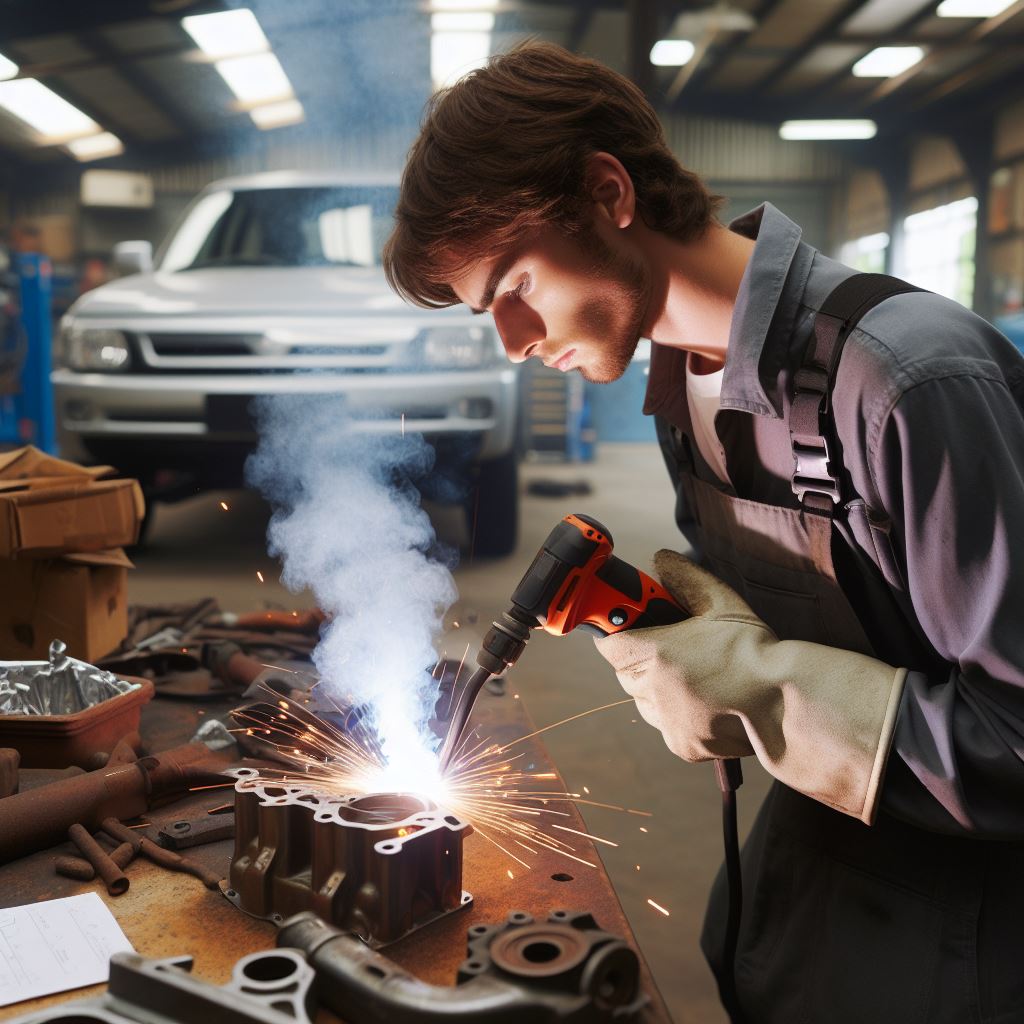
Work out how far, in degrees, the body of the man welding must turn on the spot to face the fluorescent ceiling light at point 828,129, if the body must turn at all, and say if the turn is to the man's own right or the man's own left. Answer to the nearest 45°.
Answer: approximately 135° to the man's own right

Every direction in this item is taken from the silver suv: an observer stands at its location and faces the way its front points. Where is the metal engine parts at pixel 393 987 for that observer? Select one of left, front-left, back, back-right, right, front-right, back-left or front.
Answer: front

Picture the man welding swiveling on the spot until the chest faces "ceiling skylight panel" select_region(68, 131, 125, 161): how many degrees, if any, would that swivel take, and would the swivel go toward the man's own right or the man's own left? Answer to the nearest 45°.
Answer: approximately 90° to the man's own right

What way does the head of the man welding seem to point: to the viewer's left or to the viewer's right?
to the viewer's left

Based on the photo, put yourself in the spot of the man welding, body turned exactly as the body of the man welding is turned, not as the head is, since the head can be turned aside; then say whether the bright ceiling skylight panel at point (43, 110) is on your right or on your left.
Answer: on your right

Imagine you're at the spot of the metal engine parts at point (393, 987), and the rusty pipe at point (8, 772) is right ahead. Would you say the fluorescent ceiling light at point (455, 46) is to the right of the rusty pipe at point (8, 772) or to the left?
right

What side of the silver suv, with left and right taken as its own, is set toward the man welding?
front

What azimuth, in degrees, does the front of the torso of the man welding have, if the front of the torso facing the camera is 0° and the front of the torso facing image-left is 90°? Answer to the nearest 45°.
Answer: approximately 45°

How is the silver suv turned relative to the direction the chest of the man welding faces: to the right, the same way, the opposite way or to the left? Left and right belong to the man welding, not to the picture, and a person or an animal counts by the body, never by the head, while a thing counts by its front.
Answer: to the left

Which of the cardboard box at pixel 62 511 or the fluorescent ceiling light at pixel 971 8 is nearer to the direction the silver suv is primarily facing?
the cardboard box

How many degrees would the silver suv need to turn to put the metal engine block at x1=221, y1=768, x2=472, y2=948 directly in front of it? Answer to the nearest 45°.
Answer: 0° — it already faces it

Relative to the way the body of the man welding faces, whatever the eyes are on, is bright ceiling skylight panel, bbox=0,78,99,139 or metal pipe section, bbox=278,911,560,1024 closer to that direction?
the metal pipe section

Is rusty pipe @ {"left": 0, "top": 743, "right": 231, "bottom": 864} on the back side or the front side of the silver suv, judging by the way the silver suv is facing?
on the front side

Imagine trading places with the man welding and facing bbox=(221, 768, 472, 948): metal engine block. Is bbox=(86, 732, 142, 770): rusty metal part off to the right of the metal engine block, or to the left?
right

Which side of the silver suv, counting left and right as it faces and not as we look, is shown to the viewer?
front

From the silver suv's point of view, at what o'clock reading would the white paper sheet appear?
The white paper sheet is roughly at 12 o'clock from the silver suv.
